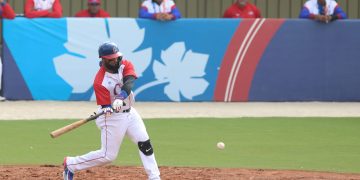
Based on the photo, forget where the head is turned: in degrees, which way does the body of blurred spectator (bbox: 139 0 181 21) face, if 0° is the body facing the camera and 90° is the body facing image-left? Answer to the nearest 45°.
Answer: approximately 0°

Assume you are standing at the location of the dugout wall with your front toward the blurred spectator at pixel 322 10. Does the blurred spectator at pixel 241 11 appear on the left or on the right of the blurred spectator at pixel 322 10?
left

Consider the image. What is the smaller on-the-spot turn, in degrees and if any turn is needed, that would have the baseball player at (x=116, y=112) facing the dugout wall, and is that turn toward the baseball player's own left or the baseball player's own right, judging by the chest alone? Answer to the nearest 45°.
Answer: approximately 135° to the baseball player's own left

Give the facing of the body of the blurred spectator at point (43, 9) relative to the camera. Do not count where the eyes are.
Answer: toward the camera

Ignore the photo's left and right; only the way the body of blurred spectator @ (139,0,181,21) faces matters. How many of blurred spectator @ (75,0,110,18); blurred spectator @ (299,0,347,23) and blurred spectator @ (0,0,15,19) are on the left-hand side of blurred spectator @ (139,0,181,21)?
1

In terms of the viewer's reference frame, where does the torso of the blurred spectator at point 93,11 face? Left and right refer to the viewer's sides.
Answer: facing the viewer

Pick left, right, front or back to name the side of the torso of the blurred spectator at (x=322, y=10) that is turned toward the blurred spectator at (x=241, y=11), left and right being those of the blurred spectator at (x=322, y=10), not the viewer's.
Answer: right

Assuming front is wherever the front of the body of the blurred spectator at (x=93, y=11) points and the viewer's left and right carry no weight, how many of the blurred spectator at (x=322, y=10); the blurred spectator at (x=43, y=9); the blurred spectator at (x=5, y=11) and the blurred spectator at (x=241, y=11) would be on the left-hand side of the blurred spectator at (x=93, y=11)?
2

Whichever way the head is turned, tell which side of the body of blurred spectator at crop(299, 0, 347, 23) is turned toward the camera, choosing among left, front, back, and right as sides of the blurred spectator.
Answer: front

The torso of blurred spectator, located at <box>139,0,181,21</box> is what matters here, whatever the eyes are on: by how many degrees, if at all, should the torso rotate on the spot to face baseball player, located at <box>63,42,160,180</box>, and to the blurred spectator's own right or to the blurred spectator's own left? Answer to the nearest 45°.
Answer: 0° — they already face them

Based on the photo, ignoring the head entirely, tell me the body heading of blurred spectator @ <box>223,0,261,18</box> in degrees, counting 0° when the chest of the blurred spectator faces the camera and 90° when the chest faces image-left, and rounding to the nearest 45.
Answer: approximately 0°

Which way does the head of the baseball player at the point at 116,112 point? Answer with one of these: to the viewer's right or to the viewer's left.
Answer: to the viewer's right

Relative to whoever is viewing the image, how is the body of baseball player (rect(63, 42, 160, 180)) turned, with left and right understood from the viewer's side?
facing the viewer and to the right of the viewer

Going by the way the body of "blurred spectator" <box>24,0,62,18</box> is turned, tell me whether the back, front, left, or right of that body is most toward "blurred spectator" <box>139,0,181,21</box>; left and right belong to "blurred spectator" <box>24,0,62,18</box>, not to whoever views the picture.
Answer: left

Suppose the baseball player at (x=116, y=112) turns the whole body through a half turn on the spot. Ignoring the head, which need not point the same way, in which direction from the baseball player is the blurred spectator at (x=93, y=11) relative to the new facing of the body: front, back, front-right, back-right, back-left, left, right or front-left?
front-right
